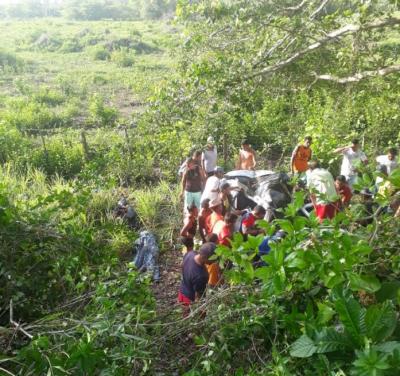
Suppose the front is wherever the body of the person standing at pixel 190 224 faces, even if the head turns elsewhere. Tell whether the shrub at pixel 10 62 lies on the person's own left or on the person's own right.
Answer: on the person's own left

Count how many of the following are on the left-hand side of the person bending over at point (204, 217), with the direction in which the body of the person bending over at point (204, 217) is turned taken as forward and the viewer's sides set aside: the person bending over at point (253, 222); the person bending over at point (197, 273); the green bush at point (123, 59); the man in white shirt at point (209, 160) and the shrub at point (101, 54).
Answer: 3

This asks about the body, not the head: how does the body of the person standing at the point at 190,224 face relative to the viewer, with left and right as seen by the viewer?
facing to the right of the viewer

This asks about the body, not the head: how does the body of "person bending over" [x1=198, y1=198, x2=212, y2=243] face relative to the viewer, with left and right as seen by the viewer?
facing to the right of the viewer

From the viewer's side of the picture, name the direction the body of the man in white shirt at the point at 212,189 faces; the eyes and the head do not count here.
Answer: to the viewer's right

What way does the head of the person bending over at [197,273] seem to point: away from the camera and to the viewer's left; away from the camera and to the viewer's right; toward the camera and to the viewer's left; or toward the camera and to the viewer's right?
away from the camera and to the viewer's right

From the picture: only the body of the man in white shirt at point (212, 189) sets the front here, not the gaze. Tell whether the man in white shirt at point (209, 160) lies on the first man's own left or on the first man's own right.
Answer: on the first man's own left
